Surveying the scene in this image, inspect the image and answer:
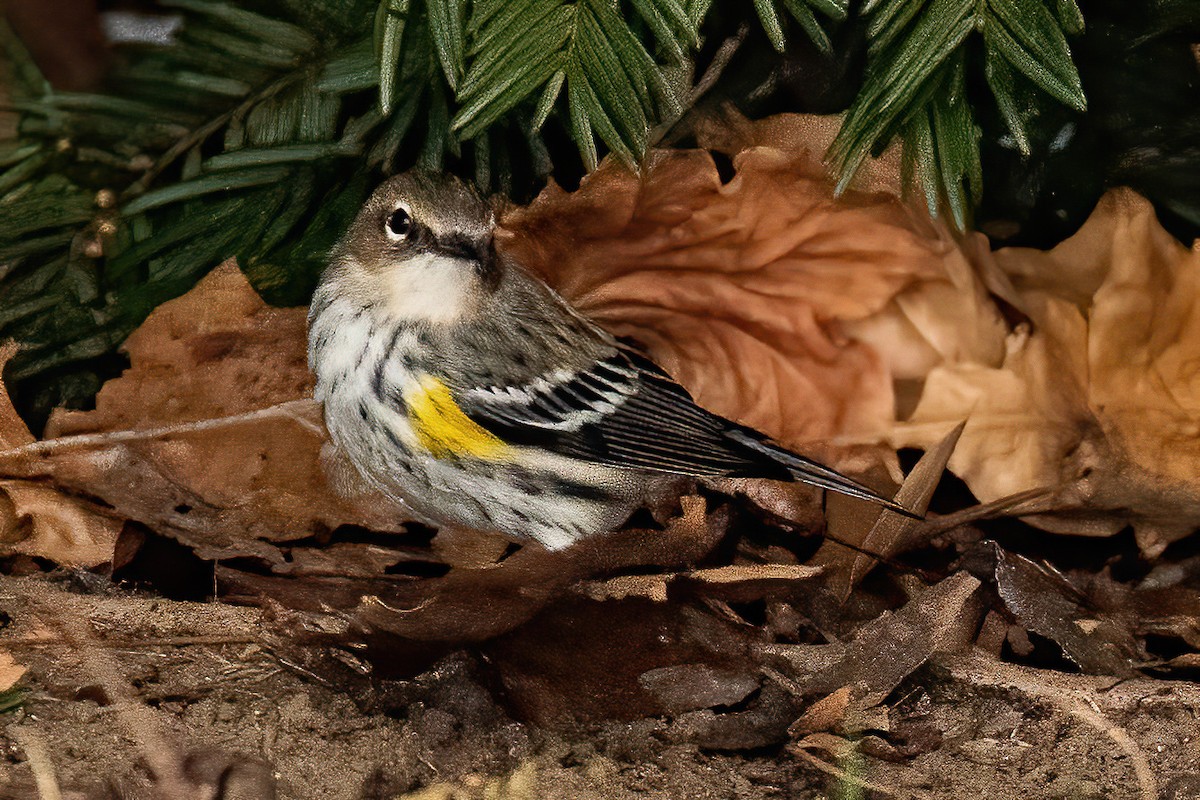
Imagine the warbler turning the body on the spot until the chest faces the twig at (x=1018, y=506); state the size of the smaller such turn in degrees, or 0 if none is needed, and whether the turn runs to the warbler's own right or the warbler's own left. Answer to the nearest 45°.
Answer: approximately 180°

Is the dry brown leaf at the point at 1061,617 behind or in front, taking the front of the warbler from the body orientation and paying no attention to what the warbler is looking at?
behind

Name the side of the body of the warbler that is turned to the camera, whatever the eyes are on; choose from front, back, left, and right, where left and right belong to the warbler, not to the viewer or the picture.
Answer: left

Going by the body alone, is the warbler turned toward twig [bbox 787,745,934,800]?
no

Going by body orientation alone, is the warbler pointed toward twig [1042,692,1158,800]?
no
